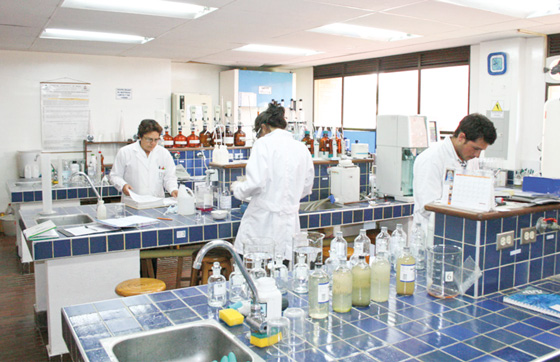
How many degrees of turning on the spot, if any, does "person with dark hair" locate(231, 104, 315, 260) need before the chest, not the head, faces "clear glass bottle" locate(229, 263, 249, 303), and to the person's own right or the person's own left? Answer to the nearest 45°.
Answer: approximately 135° to the person's own left

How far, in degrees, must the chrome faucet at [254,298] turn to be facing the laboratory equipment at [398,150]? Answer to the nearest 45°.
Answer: approximately 135° to its right

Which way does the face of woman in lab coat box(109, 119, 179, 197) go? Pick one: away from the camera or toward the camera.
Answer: toward the camera

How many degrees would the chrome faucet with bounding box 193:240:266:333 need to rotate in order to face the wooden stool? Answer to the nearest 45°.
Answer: approximately 90° to its right

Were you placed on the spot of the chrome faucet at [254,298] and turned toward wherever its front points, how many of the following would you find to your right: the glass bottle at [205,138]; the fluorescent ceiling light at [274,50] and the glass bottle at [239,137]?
3

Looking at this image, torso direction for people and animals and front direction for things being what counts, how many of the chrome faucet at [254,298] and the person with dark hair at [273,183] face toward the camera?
0

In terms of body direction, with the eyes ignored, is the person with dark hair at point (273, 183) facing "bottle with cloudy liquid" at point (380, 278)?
no

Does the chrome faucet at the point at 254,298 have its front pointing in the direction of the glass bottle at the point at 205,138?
no

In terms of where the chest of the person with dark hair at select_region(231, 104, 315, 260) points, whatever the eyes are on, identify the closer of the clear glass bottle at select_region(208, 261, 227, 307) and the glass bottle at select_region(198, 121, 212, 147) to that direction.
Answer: the glass bottle

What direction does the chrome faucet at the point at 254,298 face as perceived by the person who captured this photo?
facing to the left of the viewer

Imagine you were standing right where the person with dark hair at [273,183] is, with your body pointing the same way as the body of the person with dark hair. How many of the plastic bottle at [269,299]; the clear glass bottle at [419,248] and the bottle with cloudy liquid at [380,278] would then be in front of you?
0

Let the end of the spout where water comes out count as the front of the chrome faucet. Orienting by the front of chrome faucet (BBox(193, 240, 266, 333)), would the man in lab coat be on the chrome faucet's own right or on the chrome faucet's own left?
on the chrome faucet's own right

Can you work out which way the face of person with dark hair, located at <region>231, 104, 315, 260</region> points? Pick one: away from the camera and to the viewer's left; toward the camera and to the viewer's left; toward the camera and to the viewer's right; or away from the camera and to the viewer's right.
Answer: away from the camera and to the viewer's left

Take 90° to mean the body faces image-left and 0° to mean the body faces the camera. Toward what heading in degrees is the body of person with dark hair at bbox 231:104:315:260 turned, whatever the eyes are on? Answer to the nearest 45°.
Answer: approximately 135°
